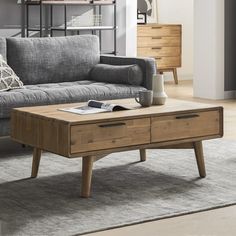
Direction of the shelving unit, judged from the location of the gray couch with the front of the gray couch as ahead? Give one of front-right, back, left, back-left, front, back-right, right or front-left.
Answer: back-left

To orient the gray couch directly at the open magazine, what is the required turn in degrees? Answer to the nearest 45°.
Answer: approximately 45° to its right

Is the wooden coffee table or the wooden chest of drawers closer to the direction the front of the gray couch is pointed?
the wooden coffee table

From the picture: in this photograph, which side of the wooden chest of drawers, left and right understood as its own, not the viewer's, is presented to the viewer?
front

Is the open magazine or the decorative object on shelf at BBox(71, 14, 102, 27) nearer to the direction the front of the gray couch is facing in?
the open magazine

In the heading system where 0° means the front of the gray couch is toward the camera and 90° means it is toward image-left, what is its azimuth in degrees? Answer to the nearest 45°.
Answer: approximately 315°

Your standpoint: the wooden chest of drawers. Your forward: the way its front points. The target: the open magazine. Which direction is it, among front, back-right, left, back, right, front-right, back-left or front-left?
front

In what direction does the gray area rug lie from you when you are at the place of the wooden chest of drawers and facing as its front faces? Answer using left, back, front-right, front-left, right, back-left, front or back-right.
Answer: front

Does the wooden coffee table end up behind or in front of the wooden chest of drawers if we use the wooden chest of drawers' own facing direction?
in front

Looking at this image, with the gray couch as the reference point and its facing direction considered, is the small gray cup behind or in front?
in front

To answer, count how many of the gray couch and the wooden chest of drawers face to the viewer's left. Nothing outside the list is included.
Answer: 0
